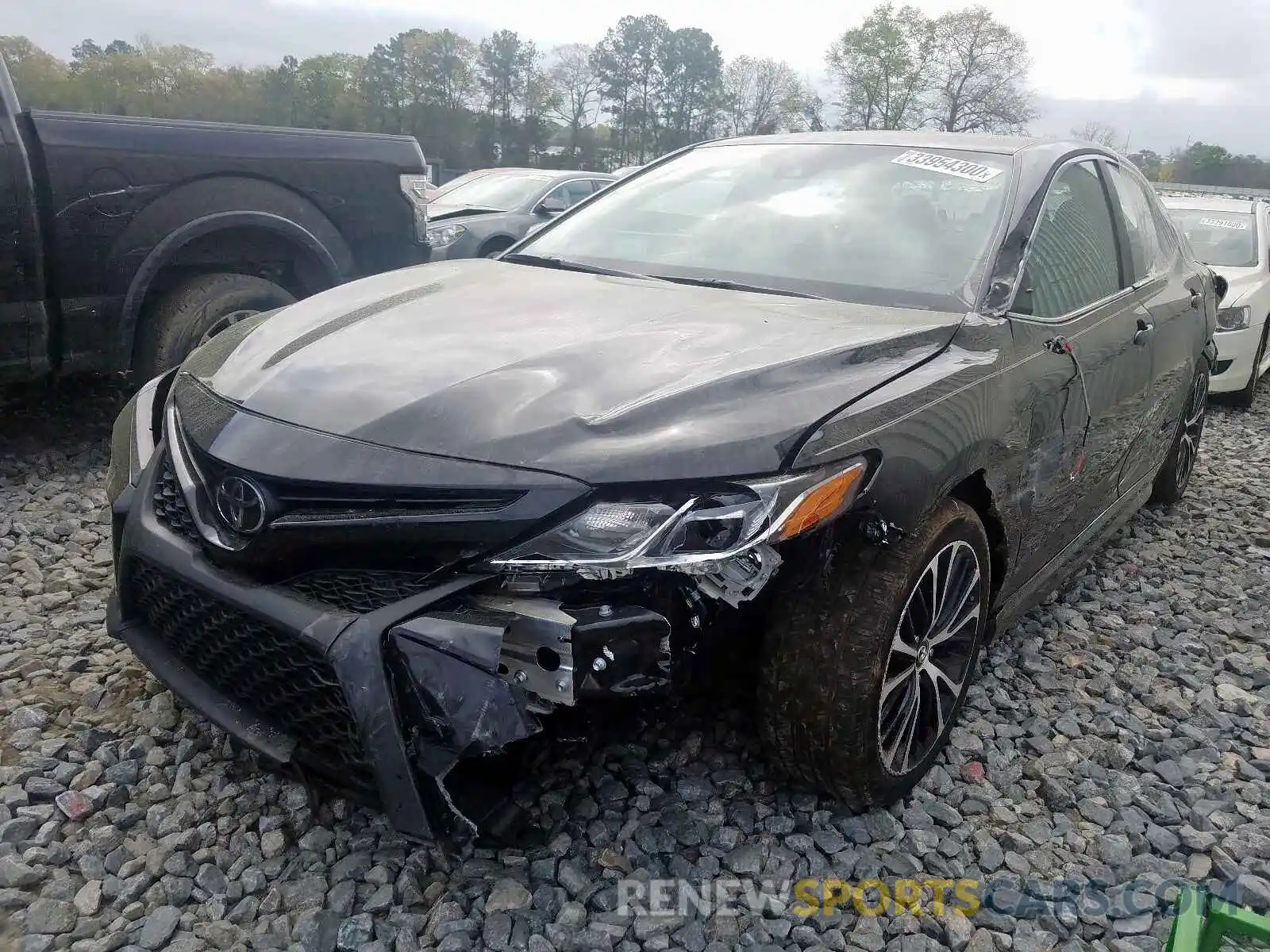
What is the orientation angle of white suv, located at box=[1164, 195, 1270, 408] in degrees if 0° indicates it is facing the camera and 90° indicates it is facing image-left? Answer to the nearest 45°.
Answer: approximately 45°

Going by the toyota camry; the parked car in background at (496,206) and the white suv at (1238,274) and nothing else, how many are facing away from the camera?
0

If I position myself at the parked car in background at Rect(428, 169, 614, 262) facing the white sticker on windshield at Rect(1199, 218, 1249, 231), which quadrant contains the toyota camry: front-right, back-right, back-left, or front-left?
front-right

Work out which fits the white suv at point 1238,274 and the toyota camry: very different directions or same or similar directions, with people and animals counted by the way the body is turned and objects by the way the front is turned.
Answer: same or similar directions

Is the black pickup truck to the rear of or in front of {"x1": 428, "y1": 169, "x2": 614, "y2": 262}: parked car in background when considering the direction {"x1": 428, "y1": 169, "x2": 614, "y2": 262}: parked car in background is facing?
in front

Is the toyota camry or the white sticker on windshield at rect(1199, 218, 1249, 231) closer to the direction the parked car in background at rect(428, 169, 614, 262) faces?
the toyota camry

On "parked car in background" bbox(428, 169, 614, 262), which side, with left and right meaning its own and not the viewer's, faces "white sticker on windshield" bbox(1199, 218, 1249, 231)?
left

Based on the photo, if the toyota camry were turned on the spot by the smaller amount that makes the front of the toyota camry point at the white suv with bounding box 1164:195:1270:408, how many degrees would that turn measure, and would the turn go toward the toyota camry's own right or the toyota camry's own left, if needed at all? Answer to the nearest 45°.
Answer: approximately 180°

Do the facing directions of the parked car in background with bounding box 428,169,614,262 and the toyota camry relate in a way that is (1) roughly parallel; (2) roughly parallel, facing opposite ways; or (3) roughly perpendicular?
roughly parallel

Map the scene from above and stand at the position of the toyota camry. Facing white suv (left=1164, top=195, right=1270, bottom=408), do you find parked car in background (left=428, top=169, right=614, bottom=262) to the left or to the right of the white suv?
left

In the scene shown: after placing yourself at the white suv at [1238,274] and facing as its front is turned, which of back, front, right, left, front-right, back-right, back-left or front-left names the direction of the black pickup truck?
front

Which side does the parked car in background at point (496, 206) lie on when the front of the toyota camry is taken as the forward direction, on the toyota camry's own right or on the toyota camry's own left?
on the toyota camry's own right

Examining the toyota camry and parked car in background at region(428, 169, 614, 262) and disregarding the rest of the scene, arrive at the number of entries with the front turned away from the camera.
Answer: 0

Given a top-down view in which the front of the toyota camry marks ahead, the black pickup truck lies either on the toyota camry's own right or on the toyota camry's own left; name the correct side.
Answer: on the toyota camry's own right

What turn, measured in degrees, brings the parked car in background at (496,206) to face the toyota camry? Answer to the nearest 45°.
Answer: approximately 45° to its left

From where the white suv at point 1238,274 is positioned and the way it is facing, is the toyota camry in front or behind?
in front
